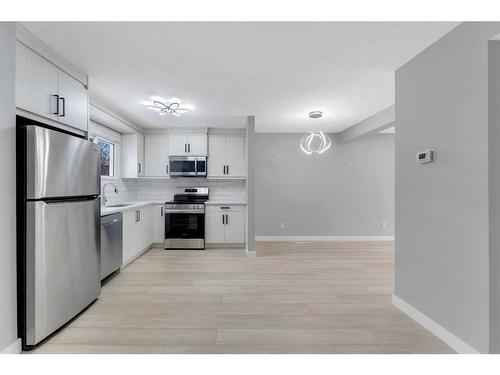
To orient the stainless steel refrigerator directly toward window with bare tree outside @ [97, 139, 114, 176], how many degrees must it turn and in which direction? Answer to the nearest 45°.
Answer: approximately 135° to its left

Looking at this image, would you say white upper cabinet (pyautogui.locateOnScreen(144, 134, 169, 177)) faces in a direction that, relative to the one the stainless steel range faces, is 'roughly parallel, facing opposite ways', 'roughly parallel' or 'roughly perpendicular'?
roughly parallel

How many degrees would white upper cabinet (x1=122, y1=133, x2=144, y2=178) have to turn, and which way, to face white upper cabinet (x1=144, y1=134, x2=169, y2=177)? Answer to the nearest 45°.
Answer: approximately 45° to its left

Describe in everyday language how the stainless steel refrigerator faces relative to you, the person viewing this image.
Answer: facing the viewer and to the right of the viewer

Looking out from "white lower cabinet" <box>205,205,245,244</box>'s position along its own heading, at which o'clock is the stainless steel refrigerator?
The stainless steel refrigerator is roughly at 1 o'clock from the white lower cabinet.

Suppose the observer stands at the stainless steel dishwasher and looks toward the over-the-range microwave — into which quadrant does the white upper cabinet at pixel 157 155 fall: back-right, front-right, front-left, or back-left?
front-left

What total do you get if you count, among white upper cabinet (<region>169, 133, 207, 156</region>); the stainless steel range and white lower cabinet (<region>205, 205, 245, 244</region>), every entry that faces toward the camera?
3

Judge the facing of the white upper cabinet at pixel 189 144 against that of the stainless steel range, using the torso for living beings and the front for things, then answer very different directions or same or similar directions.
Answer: same or similar directions

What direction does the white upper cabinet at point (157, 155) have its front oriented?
toward the camera

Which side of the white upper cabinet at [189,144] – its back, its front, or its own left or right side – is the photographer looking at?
front

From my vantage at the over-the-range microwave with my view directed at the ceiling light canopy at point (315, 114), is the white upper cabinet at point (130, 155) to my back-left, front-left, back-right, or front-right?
back-right

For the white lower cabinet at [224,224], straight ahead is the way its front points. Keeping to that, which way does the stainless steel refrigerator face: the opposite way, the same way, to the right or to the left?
to the left

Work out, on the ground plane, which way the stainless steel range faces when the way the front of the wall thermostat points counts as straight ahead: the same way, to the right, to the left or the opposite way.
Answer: to the left

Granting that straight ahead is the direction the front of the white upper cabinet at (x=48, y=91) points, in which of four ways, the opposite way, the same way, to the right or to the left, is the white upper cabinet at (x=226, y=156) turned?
to the right
